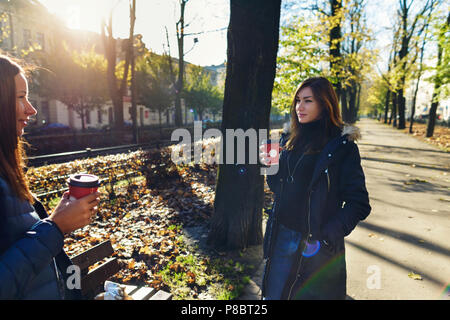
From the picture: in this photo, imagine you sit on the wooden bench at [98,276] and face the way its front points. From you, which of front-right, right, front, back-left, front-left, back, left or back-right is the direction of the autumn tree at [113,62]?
back-left

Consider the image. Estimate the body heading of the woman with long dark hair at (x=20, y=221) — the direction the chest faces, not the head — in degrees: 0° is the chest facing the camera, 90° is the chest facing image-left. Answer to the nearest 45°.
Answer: approximately 270°

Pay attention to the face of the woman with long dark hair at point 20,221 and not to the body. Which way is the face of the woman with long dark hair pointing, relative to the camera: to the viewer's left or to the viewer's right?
to the viewer's right

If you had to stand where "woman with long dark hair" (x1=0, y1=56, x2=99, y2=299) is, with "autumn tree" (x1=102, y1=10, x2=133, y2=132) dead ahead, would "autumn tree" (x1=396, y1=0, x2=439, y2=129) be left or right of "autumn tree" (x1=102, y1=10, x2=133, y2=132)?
right

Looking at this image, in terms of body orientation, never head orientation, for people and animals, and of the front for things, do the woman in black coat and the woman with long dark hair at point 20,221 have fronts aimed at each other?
yes

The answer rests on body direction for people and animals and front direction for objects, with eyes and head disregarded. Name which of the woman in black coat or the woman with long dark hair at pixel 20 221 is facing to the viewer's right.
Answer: the woman with long dark hair

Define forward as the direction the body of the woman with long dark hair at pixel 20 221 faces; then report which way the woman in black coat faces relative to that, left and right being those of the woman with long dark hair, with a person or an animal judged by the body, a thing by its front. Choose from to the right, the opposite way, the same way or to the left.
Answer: the opposite way

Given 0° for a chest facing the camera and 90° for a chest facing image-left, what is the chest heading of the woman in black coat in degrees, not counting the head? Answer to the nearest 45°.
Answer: approximately 45°

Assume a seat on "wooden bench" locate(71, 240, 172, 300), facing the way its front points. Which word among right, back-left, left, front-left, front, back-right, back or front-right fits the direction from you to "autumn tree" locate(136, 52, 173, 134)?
back-left

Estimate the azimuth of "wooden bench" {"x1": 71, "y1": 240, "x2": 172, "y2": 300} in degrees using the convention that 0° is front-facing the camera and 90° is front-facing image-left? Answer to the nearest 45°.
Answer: approximately 315°
